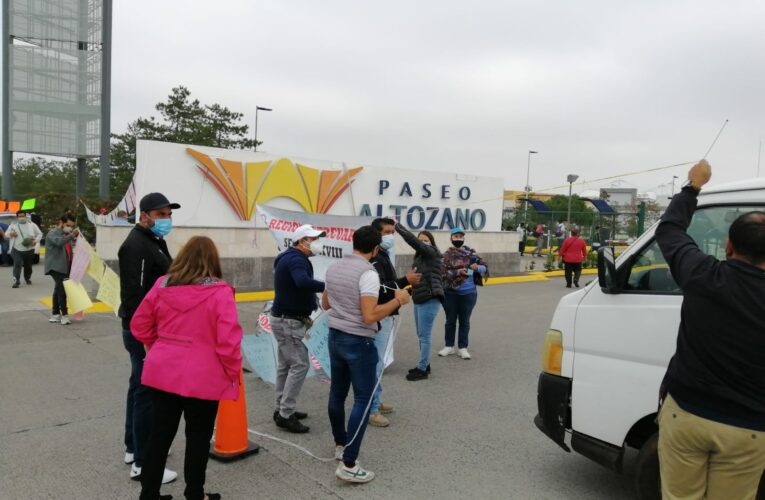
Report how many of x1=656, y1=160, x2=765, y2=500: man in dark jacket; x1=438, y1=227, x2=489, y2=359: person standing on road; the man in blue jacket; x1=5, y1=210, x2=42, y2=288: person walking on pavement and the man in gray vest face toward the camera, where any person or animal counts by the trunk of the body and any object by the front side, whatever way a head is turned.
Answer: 2

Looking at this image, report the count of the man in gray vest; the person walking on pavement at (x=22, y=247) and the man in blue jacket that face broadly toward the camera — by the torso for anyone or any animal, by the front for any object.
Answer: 1

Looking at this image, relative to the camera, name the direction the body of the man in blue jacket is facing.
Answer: to the viewer's right

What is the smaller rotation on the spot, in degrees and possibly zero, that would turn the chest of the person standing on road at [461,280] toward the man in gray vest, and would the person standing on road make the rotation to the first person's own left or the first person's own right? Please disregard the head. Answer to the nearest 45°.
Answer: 0° — they already face them

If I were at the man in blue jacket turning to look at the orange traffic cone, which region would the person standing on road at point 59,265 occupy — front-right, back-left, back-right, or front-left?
back-right

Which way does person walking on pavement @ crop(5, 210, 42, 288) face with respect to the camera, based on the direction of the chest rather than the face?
toward the camera

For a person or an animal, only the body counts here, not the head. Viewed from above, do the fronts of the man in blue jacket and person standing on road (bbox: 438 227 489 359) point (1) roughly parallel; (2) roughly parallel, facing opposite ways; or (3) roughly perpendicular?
roughly perpendicular

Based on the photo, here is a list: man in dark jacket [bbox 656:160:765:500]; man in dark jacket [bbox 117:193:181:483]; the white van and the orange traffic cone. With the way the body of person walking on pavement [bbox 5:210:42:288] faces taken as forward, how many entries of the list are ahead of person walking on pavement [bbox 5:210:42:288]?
4

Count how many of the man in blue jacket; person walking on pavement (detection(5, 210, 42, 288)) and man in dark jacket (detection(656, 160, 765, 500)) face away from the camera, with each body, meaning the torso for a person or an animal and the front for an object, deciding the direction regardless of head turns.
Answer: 1

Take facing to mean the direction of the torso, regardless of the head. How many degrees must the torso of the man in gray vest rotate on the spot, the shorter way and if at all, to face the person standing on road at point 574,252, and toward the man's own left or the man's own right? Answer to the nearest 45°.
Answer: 0° — they already face them

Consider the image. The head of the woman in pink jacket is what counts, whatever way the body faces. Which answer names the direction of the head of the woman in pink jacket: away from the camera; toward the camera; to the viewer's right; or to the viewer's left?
away from the camera

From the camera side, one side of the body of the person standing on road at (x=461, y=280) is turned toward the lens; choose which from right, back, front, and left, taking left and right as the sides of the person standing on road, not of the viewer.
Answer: front

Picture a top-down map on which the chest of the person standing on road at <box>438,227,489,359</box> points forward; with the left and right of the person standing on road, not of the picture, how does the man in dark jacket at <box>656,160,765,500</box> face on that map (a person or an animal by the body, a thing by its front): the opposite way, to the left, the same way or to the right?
the opposite way

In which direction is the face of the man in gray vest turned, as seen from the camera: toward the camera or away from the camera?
away from the camera

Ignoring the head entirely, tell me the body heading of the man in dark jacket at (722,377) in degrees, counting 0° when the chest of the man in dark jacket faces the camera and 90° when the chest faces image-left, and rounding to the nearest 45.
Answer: approximately 180°
